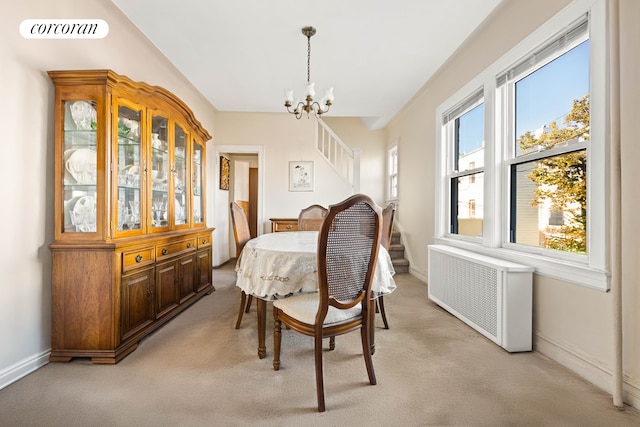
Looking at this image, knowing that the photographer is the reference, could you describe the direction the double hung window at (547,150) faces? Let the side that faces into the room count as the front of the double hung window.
facing the viewer and to the left of the viewer

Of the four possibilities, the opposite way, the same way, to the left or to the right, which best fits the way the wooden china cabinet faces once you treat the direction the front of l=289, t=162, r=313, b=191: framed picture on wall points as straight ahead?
to the left

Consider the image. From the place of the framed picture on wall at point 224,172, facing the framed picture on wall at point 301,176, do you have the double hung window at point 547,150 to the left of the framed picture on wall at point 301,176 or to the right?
right

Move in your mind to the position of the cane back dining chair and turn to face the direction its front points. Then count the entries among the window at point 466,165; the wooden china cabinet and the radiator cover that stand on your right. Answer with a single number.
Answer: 2

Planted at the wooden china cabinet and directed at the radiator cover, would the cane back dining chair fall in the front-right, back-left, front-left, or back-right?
front-right

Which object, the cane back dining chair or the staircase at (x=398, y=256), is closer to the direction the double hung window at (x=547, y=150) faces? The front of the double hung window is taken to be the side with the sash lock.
the cane back dining chair

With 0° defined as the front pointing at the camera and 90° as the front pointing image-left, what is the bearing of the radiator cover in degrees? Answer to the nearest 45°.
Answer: approximately 45°

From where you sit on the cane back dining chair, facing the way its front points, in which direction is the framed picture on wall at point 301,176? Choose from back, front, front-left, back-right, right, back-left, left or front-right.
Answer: front-right

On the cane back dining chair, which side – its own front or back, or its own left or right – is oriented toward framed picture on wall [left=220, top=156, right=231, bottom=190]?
front

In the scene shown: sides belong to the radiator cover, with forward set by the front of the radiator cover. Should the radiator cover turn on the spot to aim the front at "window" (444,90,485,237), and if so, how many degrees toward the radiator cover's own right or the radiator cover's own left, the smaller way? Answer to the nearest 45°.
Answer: approximately 135° to the radiator cover's own right

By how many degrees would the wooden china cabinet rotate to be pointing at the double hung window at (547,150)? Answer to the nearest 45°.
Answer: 0° — it already faces it

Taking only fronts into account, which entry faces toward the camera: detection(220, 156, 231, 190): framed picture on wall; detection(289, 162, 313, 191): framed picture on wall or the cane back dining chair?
detection(289, 162, 313, 191): framed picture on wall

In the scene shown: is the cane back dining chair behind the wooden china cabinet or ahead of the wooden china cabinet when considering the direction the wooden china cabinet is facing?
ahead

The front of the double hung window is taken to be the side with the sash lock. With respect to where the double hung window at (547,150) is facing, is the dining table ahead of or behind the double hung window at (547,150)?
ahead

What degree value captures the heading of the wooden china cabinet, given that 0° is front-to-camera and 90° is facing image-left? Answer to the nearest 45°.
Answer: approximately 315°

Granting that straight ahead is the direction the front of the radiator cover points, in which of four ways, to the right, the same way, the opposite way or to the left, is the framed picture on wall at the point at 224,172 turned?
the opposite way

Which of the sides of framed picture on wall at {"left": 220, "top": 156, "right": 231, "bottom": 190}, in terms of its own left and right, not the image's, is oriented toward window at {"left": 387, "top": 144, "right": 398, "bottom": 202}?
front

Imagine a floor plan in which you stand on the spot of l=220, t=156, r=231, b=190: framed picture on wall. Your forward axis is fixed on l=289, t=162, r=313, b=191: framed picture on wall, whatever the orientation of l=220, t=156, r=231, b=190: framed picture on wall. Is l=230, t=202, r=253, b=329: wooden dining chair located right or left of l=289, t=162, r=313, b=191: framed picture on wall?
right

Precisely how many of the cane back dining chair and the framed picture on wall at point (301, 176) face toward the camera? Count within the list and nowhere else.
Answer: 1
